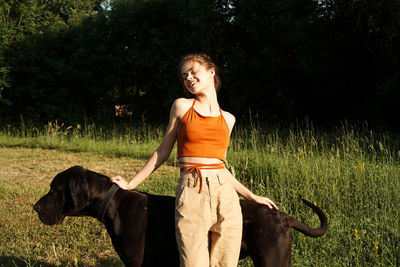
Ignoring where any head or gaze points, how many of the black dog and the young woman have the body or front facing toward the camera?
1

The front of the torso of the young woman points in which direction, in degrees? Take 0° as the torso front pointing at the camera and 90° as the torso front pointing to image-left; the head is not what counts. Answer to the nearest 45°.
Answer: approximately 0°

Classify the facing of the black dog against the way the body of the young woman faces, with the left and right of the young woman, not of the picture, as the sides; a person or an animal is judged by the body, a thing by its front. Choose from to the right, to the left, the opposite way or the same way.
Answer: to the right

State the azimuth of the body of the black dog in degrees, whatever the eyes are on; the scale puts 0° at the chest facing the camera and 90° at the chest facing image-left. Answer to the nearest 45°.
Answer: approximately 90°
